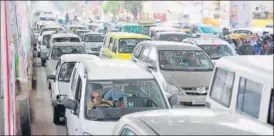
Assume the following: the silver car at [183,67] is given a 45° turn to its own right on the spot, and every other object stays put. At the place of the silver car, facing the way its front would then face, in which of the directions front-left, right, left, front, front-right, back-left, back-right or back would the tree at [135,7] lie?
back

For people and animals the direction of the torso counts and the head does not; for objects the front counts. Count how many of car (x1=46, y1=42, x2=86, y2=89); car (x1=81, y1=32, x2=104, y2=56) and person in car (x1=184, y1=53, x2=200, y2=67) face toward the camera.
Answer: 3

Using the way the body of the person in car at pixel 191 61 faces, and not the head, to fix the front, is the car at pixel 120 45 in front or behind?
behind

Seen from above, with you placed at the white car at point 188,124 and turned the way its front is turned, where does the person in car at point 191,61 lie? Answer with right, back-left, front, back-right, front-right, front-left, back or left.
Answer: back-left

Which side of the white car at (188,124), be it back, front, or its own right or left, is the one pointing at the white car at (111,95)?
back

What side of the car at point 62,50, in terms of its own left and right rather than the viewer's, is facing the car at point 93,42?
back

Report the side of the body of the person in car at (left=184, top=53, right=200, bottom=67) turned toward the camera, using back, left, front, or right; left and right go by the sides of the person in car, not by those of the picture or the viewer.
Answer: front

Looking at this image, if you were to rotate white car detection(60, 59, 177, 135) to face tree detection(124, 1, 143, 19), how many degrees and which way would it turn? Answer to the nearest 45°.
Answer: approximately 135° to its left

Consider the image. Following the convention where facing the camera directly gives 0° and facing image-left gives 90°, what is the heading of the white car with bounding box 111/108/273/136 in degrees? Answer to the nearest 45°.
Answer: approximately 315°

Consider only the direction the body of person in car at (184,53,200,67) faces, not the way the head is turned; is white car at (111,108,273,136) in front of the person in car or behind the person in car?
in front

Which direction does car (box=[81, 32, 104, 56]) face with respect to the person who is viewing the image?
facing the viewer

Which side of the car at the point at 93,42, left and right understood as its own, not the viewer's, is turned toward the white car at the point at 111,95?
front

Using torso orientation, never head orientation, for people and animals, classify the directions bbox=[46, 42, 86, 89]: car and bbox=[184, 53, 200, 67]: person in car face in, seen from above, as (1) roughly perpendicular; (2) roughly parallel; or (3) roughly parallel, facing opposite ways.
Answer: roughly parallel

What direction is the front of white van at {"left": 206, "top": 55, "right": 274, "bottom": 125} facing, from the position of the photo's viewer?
facing the viewer and to the right of the viewer
